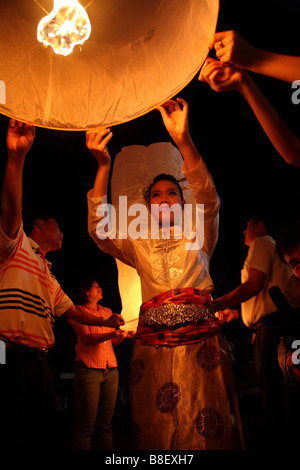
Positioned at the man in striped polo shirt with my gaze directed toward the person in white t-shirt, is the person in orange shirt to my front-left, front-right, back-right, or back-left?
front-left

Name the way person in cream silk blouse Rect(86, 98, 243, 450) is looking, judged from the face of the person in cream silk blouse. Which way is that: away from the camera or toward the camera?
toward the camera

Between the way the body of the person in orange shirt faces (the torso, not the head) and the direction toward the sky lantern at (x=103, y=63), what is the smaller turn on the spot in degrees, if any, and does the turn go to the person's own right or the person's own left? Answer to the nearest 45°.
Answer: approximately 45° to the person's own right

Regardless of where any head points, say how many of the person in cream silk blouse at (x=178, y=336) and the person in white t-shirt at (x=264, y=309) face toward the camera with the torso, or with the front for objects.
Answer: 1

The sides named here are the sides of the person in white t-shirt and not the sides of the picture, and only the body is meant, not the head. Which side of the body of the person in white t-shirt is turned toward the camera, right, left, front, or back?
left

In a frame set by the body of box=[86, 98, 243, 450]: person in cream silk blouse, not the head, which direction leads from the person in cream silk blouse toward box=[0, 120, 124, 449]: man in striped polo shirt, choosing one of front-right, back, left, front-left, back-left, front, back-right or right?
right

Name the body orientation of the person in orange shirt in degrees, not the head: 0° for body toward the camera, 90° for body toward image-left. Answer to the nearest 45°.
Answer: approximately 315°

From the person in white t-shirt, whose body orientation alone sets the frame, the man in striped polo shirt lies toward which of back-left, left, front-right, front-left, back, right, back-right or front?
front-left

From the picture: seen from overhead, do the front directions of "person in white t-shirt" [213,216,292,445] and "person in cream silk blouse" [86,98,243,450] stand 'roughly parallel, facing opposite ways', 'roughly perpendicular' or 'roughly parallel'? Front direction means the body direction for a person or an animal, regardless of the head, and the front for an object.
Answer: roughly perpendicular

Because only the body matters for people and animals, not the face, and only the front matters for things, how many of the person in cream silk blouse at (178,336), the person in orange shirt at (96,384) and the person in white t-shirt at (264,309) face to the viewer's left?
1

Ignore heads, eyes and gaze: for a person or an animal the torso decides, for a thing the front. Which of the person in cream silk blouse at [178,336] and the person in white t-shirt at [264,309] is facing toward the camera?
the person in cream silk blouse

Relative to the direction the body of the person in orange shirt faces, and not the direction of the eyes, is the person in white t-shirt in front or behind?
in front

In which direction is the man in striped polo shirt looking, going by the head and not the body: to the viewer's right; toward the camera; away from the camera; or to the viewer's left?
to the viewer's right

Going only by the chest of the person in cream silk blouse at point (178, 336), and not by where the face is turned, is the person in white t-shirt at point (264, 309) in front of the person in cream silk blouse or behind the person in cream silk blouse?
behind

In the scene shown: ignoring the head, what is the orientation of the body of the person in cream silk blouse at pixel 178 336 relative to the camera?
toward the camera
